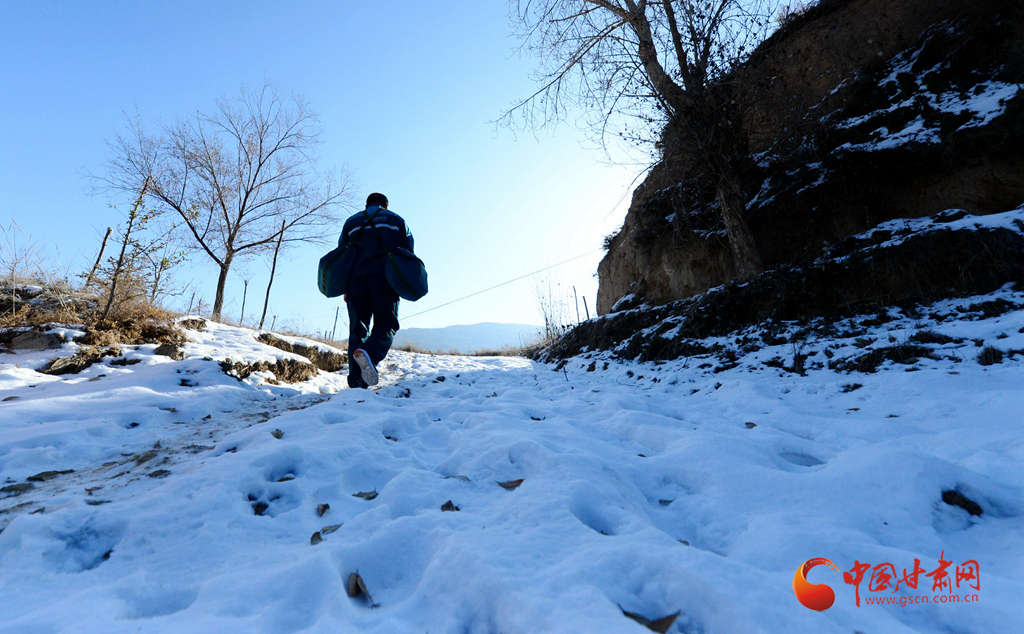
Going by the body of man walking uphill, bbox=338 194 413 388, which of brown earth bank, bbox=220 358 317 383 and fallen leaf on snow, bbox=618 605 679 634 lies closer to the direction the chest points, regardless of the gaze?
the brown earth bank

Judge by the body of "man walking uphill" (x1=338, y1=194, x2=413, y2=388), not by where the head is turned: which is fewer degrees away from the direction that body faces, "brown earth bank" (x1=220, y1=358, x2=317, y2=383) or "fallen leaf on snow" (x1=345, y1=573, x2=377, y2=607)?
the brown earth bank

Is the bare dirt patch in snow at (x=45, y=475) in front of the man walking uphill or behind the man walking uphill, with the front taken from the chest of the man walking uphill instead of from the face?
behind

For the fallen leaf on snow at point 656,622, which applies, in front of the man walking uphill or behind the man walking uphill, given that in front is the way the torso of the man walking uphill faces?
behind

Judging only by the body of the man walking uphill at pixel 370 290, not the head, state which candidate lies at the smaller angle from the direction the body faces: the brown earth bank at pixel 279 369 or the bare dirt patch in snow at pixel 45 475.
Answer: the brown earth bank

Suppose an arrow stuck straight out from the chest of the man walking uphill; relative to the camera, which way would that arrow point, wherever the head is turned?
away from the camera

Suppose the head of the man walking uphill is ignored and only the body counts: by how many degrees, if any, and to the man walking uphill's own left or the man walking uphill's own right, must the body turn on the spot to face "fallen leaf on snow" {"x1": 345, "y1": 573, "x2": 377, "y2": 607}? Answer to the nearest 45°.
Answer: approximately 180°

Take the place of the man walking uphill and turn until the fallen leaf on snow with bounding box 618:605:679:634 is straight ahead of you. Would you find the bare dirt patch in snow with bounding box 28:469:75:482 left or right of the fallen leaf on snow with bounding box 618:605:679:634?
right

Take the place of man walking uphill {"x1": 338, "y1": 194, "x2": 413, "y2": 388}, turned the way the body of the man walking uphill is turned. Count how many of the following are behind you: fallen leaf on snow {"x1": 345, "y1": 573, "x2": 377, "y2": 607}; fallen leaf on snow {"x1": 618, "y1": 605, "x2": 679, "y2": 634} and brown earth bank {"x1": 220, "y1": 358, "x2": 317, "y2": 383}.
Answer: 2
